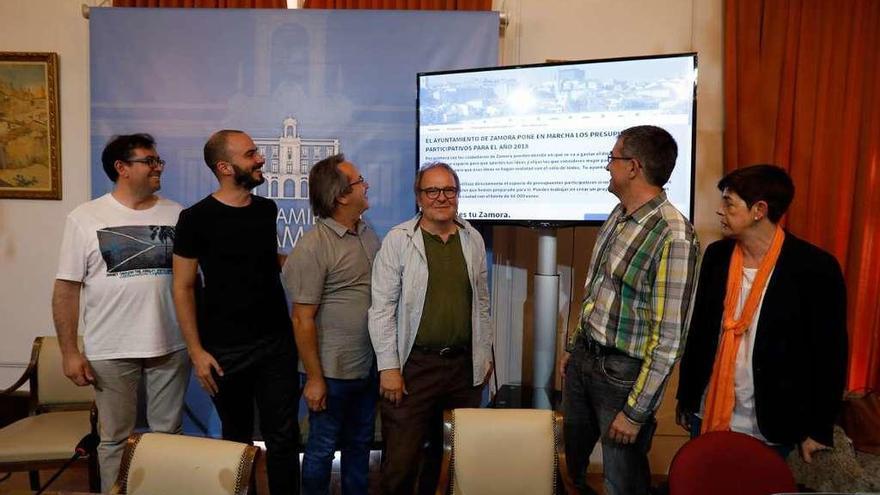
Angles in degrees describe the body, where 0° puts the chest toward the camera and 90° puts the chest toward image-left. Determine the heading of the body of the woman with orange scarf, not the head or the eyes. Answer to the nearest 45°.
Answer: approximately 45°

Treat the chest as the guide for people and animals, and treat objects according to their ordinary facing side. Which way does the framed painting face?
toward the camera

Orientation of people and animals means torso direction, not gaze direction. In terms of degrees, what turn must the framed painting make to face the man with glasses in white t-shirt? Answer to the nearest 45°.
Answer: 0° — it already faces them

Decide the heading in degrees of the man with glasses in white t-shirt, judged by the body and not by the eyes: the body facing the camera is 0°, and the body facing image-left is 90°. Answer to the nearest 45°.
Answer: approximately 315°

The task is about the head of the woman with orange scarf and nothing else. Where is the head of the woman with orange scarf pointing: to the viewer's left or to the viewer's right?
to the viewer's left

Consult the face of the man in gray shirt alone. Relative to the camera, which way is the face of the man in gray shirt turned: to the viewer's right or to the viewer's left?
to the viewer's right

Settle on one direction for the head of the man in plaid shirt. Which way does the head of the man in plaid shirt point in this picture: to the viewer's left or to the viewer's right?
to the viewer's left

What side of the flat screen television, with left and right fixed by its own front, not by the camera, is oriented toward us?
front

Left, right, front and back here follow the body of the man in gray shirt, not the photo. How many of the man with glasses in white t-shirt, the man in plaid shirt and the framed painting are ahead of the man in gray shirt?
1

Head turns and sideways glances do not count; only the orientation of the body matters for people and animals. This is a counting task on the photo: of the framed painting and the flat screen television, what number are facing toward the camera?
2

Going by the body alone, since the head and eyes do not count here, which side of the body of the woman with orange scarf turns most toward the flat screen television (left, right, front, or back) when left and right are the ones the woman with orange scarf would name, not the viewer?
right

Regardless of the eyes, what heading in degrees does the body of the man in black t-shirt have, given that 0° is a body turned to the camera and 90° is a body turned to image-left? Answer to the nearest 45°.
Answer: approximately 315°

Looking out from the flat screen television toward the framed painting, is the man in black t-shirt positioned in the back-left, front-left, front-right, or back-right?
front-left

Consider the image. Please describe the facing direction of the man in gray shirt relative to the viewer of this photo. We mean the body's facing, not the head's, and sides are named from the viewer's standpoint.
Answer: facing the viewer and to the right of the viewer
